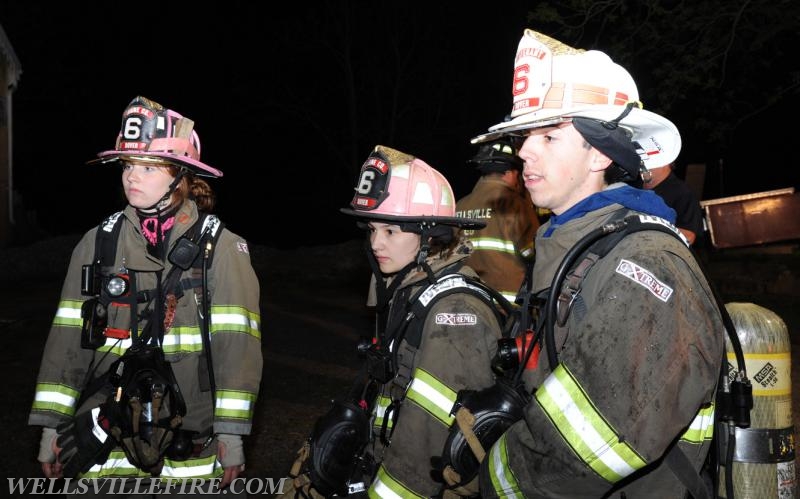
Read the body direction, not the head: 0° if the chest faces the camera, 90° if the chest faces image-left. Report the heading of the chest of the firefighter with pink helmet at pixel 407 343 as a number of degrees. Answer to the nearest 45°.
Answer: approximately 45°

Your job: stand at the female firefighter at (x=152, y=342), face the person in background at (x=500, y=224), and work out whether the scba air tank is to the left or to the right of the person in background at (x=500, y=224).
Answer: right

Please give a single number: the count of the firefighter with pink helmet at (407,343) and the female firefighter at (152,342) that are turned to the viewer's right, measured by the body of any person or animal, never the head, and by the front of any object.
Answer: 0

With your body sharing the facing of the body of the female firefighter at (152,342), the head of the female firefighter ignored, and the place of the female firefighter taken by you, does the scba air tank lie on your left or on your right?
on your left

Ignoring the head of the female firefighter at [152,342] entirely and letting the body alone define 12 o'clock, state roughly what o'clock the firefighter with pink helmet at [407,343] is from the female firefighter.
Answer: The firefighter with pink helmet is roughly at 10 o'clock from the female firefighter.

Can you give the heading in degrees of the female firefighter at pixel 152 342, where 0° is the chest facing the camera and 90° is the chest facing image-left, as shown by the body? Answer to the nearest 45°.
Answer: approximately 0°

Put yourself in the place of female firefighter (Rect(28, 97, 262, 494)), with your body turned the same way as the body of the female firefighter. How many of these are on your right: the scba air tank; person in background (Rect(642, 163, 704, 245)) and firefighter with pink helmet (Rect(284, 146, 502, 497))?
0

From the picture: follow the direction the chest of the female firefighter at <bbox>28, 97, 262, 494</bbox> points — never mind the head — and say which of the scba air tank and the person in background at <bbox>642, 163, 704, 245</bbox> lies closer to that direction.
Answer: the scba air tank

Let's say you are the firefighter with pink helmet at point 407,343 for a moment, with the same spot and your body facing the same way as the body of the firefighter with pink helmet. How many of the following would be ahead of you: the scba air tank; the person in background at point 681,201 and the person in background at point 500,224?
0

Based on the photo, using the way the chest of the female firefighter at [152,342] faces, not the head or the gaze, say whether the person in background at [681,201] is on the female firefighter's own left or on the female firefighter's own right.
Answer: on the female firefighter's own left

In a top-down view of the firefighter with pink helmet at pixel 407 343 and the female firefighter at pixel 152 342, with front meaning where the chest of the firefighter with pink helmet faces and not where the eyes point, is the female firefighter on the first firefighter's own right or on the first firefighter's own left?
on the first firefighter's own right

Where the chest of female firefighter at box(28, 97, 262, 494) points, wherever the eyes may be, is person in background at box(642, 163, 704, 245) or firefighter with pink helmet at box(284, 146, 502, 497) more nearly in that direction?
the firefighter with pink helmet
